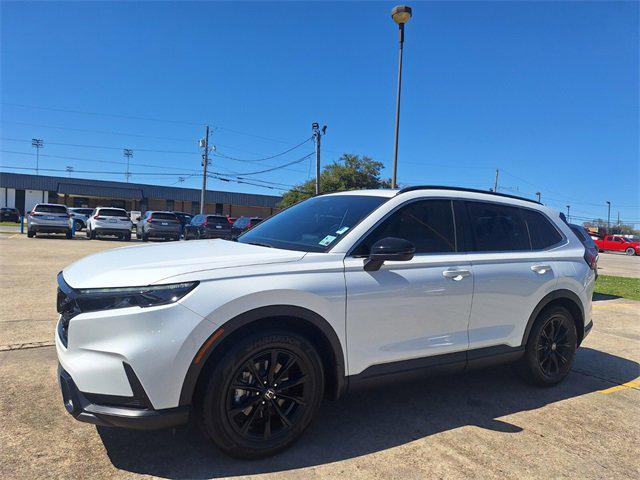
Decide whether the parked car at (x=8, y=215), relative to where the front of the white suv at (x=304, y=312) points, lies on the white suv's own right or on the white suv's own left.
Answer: on the white suv's own right

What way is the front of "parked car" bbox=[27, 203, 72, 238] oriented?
away from the camera

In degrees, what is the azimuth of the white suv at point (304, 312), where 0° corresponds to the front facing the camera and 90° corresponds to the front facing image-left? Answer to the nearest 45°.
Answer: approximately 45°

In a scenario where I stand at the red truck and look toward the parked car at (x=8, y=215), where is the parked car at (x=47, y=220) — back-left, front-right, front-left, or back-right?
front-left

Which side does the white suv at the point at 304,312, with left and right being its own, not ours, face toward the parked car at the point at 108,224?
right

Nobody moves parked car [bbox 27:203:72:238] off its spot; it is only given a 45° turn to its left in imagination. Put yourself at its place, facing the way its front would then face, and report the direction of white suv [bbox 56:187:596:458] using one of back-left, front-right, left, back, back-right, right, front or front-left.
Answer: back-left

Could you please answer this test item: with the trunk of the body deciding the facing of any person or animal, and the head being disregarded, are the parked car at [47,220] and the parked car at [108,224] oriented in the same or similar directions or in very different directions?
same or similar directions

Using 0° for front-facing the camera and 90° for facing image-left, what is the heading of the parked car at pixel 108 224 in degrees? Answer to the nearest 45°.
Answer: approximately 180°

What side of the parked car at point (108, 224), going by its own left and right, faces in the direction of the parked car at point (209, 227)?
right

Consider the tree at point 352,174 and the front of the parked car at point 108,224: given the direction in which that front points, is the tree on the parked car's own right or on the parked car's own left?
on the parked car's own right

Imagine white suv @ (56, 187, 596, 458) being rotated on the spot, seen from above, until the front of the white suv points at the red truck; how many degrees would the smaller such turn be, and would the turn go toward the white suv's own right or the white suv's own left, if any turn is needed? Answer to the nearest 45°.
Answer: approximately 180°
